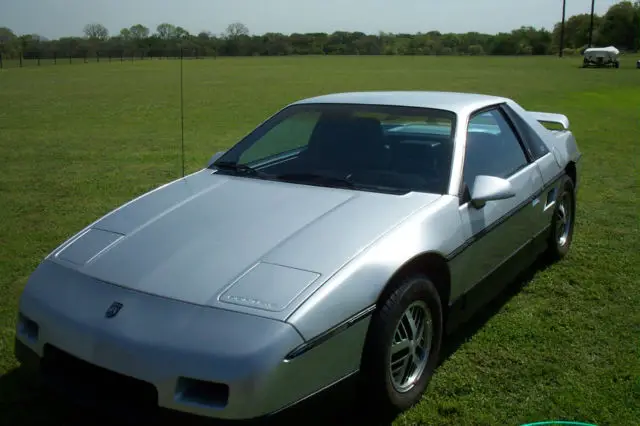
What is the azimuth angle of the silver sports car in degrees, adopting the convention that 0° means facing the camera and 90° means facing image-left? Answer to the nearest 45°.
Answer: approximately 45°
